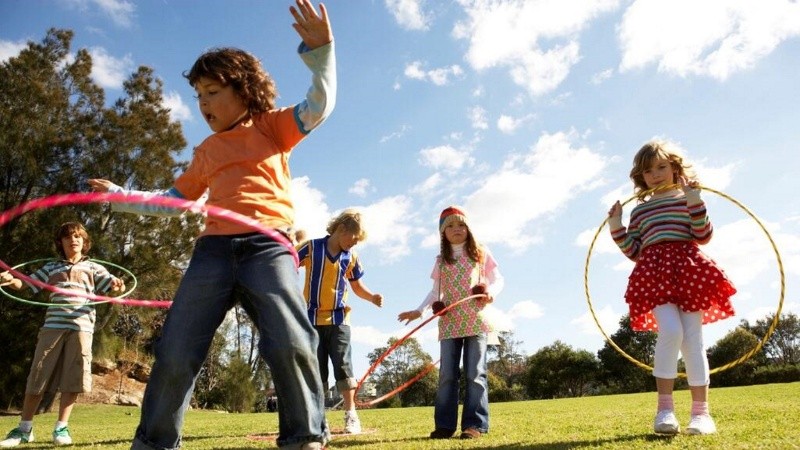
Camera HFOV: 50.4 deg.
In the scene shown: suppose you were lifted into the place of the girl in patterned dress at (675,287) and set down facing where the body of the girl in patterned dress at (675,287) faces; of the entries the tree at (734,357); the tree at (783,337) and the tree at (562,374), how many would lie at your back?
3

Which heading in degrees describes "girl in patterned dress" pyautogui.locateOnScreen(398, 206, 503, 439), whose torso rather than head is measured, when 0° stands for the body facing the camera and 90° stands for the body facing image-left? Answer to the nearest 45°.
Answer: approximately 0°

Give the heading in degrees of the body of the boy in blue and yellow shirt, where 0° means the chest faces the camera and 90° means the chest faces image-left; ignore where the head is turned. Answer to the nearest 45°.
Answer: approximately 315°

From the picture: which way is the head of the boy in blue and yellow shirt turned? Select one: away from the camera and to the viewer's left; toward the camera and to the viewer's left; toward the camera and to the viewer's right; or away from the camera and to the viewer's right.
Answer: toward the camera and to the viewer's right

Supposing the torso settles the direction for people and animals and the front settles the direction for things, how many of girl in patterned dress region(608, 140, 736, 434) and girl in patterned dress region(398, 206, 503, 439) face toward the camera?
2

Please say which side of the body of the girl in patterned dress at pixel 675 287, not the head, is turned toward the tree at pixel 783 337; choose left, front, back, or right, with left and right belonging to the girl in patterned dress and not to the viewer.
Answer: back

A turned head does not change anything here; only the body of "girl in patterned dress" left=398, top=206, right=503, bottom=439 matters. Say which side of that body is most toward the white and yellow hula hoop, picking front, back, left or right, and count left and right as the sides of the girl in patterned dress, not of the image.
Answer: left

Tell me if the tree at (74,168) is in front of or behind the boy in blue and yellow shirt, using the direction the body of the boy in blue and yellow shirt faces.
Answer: behind
